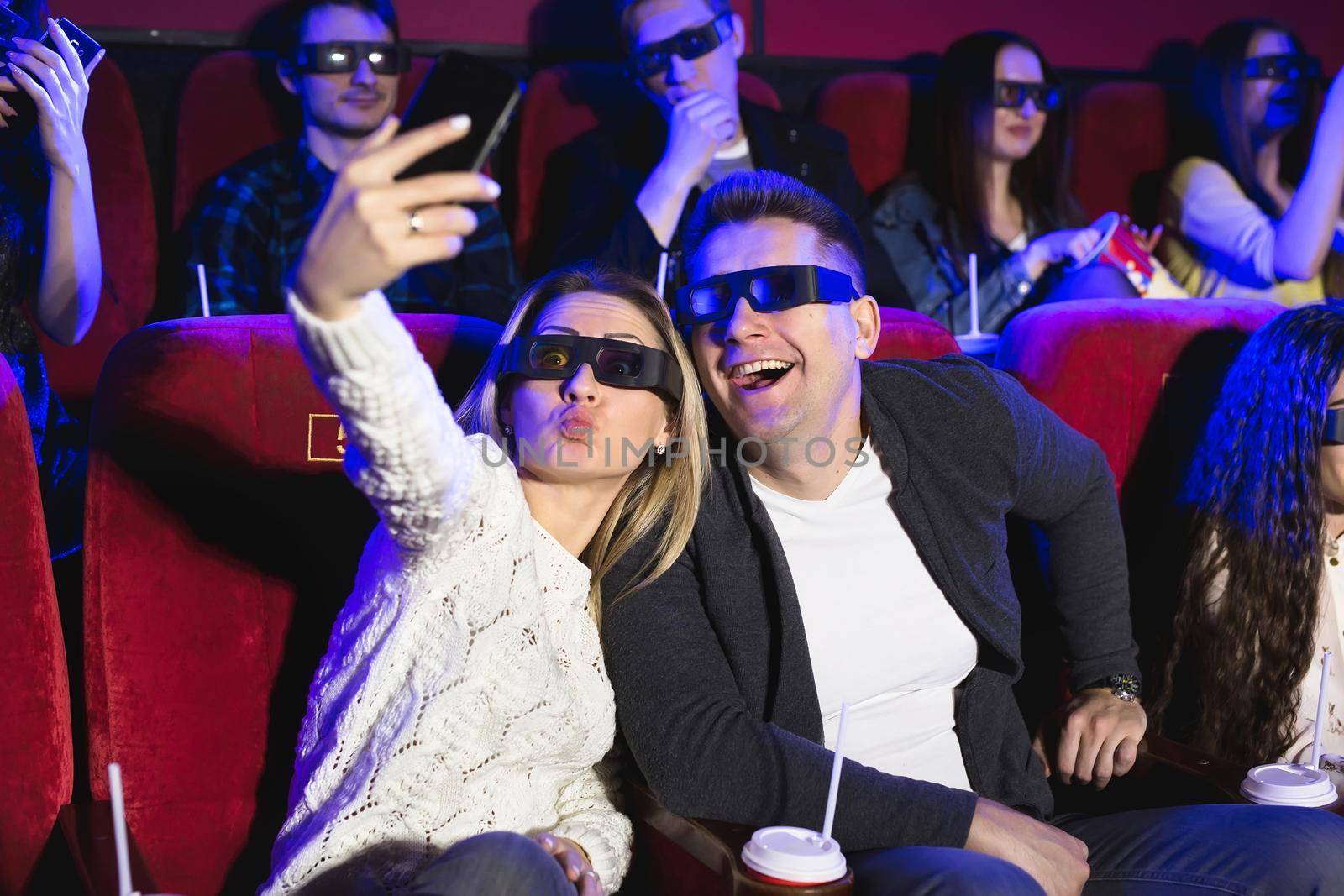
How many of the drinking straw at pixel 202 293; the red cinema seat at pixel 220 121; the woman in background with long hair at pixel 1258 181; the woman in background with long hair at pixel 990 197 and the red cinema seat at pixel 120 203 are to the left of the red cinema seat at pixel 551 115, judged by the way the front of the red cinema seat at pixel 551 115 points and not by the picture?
2

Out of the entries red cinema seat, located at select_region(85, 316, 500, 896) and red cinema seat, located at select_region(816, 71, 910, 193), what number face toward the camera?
2

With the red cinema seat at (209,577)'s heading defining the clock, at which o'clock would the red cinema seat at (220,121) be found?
the red cinema seat at (220,121) is roughly at 6 o'clock from the red cinema seat at (209,577).

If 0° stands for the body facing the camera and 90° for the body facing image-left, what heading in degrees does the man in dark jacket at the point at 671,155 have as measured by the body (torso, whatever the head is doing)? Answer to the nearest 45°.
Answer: approximately 0°

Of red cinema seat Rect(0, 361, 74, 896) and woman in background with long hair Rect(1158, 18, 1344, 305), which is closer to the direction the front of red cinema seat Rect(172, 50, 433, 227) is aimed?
the red cinema seat
